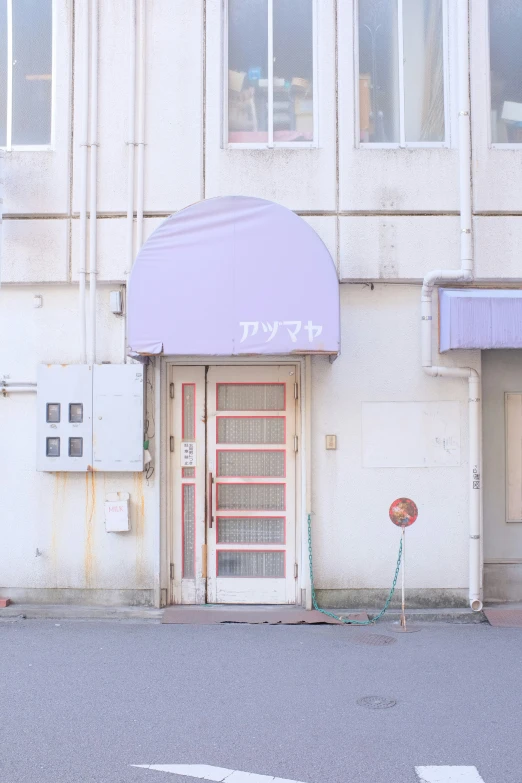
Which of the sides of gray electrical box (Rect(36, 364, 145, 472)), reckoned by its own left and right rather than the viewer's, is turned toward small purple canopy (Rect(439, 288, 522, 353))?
left

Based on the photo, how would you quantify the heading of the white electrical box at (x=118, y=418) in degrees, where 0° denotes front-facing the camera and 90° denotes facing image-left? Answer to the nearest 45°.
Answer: approximately 0°

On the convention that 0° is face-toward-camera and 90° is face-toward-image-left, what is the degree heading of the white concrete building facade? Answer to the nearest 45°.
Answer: approximately 0°

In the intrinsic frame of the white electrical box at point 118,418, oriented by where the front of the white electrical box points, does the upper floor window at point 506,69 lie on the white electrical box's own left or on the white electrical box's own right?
on the white electrical box's own left

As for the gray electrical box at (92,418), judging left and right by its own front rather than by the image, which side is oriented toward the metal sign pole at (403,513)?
left

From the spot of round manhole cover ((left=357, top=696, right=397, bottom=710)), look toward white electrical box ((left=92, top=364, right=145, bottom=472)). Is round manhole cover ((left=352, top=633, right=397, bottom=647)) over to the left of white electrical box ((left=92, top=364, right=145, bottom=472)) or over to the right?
right
